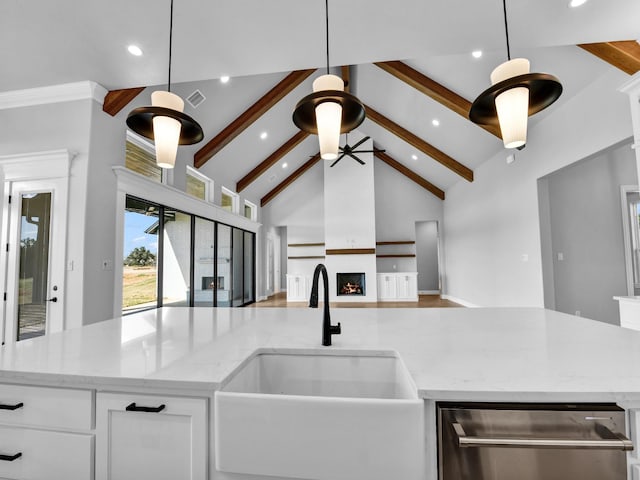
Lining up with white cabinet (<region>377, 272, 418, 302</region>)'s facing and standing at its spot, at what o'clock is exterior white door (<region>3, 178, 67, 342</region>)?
The exterior white door is roughly at 1 o'clock from the white cabinet.

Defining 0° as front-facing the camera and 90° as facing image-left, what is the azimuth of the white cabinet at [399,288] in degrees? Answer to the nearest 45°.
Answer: approximately 0°

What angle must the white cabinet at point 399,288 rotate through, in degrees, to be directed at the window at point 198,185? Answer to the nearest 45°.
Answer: approximately 45° to its right

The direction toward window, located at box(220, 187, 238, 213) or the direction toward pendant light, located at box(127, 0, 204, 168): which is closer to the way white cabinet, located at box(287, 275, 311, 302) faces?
the pendant light

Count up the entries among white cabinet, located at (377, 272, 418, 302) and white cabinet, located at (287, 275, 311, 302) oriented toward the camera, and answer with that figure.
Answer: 2

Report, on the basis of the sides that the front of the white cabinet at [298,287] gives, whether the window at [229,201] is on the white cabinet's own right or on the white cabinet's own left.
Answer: on the white cabinet's own right

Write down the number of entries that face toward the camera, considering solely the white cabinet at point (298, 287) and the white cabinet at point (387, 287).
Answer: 2

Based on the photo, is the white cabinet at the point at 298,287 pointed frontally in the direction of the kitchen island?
yes

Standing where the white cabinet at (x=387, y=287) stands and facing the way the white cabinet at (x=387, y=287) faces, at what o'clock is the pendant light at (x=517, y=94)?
The pendant light is roughly at 12 o'clock from the white cabinet.

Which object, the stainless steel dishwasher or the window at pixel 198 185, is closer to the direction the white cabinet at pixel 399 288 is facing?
the stainless steel dishwasher

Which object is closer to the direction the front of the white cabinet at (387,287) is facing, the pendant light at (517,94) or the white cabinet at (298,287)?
the pendant light
